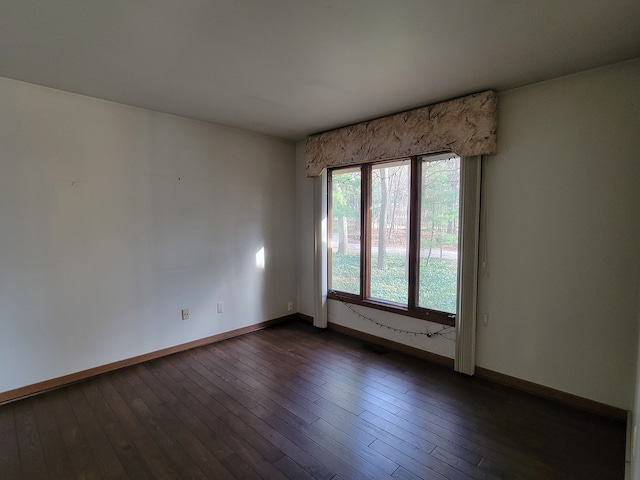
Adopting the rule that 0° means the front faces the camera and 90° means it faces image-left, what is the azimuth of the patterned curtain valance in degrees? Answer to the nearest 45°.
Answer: approximately 45°
